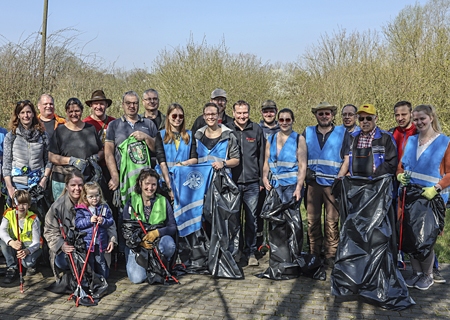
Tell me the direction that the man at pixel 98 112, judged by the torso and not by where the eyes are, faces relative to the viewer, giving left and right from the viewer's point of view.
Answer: facing the viewer

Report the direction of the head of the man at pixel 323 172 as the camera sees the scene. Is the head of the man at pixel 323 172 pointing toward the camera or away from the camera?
toward the camera

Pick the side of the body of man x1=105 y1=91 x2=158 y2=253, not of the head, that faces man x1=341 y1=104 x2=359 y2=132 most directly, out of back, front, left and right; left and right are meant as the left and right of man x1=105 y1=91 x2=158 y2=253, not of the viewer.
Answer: left

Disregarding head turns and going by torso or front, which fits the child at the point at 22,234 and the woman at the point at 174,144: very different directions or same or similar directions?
same or similar directions

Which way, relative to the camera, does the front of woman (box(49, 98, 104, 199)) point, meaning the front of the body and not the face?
toward the camera

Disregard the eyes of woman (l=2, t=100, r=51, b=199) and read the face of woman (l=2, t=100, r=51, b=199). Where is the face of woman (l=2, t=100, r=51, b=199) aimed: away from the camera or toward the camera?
toward the camera

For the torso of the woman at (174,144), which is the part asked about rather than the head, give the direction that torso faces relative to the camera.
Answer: toward the camera

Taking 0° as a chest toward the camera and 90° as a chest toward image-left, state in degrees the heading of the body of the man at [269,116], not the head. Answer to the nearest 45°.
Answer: approximately 0°

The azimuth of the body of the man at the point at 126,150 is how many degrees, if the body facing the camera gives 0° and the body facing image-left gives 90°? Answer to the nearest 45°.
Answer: approximately 0°

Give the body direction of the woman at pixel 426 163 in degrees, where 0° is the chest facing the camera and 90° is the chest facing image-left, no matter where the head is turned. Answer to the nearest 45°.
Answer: approximately 45°

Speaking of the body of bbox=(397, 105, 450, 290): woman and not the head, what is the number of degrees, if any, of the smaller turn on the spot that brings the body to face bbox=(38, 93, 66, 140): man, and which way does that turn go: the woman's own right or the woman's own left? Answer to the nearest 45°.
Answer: approximately 45° to the woman's own right

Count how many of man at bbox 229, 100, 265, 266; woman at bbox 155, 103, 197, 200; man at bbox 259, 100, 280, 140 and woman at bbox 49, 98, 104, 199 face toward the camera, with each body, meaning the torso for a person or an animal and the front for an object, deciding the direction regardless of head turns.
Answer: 4

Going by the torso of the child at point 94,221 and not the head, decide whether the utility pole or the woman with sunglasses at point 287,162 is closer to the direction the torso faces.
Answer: the woman with sunglasses
